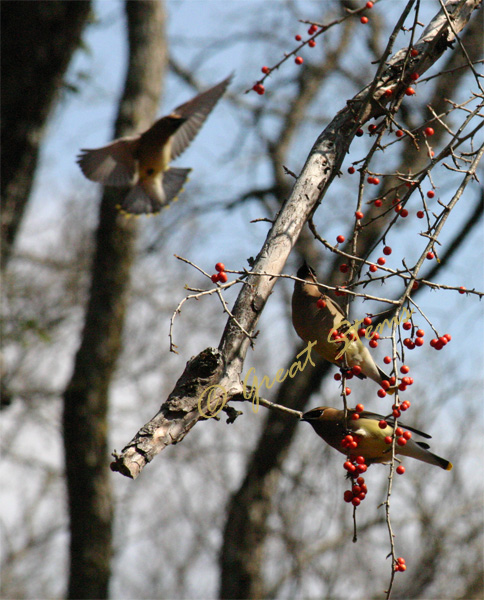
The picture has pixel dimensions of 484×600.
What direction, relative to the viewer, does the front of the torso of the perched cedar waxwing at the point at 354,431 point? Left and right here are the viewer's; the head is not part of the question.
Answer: facing to the left of the viewer

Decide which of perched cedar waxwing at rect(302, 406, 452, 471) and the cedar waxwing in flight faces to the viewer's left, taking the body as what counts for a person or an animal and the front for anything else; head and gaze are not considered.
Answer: the perched cedar waxwing

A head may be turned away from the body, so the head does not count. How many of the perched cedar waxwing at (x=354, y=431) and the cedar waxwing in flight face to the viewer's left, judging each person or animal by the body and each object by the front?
1
